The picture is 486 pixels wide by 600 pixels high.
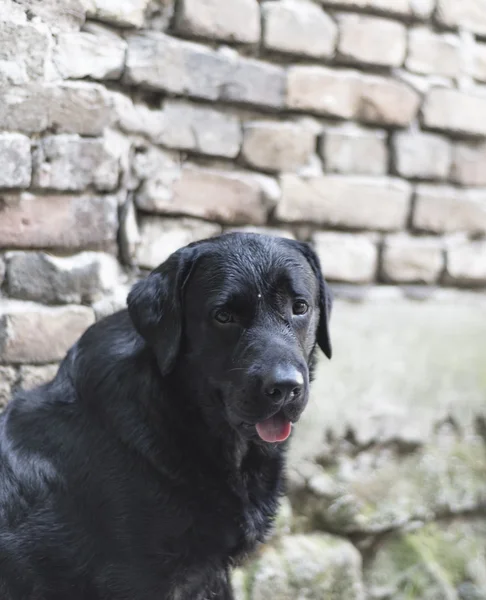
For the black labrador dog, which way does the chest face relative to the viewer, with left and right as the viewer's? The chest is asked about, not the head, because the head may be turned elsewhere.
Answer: facing the viewer and to the right of the viewer
